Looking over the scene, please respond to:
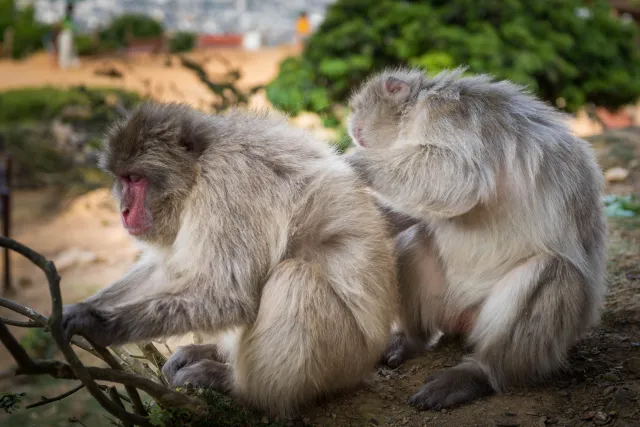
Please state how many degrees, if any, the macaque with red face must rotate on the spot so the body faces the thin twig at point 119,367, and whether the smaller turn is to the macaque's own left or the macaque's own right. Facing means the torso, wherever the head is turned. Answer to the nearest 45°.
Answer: approximately 45° to the macaque's own left

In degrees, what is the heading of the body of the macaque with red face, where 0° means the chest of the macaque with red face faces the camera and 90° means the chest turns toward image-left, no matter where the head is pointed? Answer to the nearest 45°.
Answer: approximately 90°

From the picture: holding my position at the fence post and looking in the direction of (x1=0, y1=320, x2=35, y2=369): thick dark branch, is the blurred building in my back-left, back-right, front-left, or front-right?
back-left

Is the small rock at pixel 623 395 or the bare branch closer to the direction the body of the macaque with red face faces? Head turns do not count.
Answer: the bare branch

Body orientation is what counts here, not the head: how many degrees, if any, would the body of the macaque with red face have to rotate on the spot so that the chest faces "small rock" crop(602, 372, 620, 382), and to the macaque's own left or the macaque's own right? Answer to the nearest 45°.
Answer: approximately 180°

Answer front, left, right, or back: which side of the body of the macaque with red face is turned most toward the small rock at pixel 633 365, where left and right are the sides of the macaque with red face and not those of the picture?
back

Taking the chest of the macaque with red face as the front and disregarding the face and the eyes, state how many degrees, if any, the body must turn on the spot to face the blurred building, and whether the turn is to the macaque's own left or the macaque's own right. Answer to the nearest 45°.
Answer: approximately 90° to the macaque's own right

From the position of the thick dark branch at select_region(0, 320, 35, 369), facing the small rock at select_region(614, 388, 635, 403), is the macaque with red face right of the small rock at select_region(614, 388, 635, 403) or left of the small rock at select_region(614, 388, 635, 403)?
left

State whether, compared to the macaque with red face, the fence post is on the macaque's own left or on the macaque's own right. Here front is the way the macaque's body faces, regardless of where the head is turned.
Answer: on the macaque's own right

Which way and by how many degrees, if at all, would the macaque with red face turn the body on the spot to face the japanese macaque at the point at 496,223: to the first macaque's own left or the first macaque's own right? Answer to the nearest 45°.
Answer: approximately 180°
